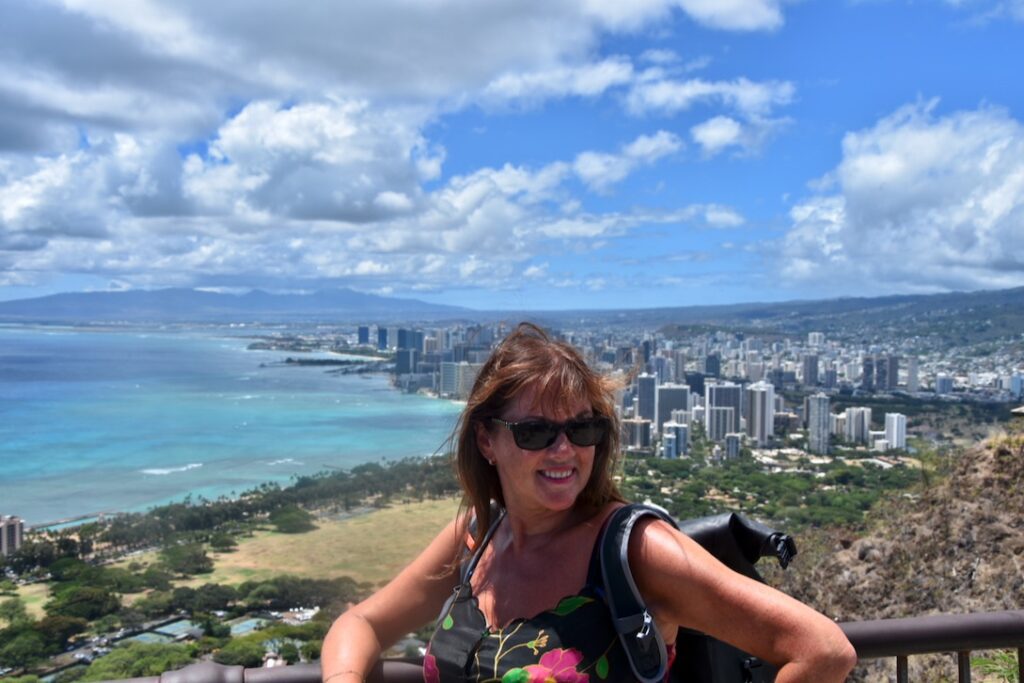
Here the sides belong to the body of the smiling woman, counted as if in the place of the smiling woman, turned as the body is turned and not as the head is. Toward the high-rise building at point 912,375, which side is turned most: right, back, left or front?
back

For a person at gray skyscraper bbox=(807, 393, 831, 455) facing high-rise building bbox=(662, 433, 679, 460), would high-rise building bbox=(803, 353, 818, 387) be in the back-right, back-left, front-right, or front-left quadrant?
back-right

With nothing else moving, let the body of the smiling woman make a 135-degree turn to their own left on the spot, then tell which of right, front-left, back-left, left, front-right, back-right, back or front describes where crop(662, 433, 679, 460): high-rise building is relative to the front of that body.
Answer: left

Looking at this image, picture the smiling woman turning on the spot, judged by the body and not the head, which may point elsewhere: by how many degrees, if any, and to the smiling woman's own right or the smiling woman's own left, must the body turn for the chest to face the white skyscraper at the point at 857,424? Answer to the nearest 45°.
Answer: approximately 135° to the smiling woman's own right

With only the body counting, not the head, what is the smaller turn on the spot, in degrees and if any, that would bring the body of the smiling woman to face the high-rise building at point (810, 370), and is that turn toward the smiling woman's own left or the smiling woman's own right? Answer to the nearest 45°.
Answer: approximately 135° to the smiling woman's own right

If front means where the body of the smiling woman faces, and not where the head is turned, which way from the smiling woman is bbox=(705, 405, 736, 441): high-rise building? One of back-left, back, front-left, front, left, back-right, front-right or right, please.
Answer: back-right

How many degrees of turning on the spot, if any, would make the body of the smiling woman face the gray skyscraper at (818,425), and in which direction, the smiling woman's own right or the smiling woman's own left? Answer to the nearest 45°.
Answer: approximately 135° to the smiling woman's own right

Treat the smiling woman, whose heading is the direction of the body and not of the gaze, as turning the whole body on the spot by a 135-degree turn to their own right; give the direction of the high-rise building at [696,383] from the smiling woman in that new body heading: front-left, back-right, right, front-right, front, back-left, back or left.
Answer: front

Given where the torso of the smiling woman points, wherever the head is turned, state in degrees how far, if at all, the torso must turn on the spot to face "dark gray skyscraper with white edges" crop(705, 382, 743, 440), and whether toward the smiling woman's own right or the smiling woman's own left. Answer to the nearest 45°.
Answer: approximately 135° to the smiling woman's own right

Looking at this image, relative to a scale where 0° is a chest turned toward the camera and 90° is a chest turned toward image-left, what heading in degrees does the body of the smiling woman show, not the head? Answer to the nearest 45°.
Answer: approximately 45°

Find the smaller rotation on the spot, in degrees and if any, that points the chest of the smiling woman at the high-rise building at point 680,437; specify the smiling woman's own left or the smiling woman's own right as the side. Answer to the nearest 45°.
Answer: approximately 135° to the smiling woman's own right
